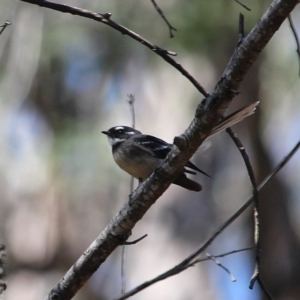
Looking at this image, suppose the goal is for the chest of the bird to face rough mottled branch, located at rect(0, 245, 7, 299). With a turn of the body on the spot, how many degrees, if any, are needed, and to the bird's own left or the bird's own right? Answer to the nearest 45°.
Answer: approximately 45° to the bird's own left

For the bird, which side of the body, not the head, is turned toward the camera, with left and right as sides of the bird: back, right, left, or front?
left
